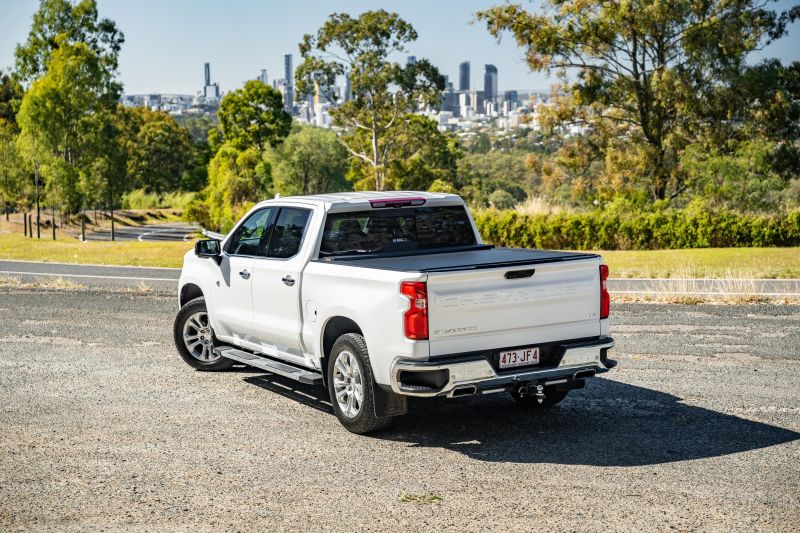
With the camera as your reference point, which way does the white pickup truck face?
facing away from the viewer and to the left of the viewer

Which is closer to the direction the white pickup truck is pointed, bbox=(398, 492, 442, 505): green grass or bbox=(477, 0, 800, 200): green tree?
the green tree

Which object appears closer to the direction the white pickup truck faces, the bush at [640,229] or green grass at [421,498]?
the bush

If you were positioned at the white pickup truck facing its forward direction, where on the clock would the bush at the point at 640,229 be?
The bush is roughly at 2 o'clock from the white pickup truck.

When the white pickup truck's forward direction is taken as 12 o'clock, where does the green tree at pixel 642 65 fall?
The green tree is roughly at 2 o'clock from the white pickup truck.

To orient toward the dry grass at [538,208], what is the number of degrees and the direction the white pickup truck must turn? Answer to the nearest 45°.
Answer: approximately 45° to its right
